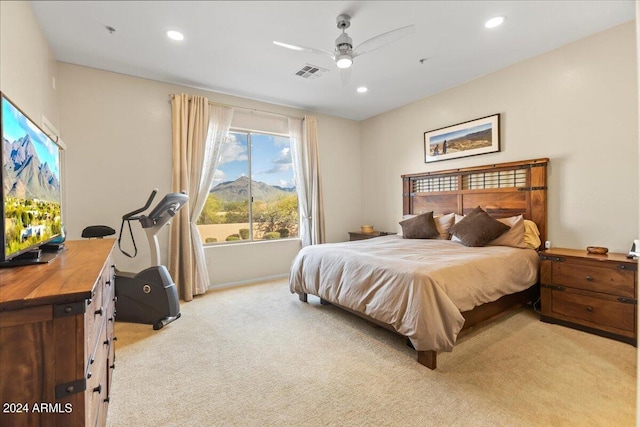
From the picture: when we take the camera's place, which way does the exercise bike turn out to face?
facing the viewer and to the right of the viewer

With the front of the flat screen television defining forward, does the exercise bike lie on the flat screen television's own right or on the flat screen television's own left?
on the flat screen television's own left

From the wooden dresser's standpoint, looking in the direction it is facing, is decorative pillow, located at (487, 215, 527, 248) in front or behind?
in front

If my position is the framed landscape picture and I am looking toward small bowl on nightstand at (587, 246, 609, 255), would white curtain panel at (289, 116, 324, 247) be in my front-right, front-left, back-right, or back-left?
back-right

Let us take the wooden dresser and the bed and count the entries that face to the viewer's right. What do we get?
1

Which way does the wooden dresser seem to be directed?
to the viewer's right

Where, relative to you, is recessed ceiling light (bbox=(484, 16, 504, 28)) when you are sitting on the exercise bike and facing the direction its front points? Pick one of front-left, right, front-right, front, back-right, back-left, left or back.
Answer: front

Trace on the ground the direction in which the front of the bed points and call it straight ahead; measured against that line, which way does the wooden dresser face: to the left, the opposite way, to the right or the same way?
the opposite way

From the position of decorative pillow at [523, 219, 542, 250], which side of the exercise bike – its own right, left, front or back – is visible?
front

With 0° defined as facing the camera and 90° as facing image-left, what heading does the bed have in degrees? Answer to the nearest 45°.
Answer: approximately 45°

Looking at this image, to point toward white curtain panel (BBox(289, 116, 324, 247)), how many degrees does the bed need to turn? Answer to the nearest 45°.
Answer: approximately 90° to its right

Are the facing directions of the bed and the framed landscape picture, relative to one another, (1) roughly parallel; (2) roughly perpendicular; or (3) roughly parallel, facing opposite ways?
roughly parallel

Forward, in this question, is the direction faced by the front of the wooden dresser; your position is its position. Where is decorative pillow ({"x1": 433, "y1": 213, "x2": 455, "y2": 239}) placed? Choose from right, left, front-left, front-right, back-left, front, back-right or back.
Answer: front

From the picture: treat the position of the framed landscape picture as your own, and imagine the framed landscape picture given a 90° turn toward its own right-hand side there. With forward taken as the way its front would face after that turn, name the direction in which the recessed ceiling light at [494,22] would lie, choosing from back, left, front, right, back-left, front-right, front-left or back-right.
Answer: back-left

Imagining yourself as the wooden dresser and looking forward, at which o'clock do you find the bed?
The bed is roughly at 12 o'clock from the wooden dresser.

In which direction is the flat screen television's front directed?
to the viewer's right
